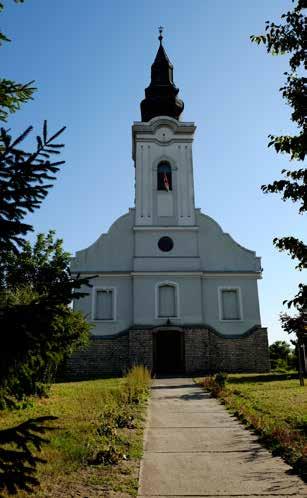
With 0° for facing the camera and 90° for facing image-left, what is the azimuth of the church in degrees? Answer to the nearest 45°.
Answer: approximately 0°
